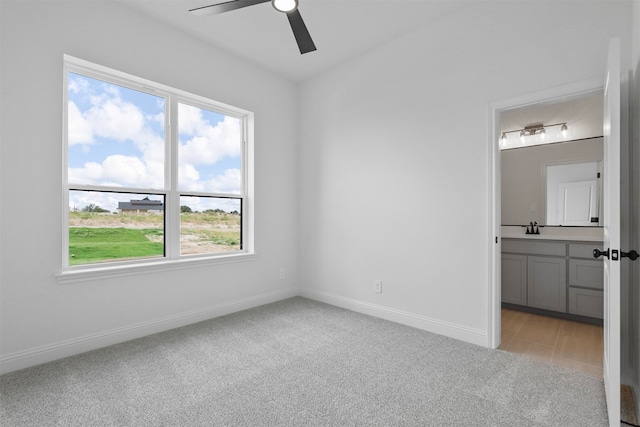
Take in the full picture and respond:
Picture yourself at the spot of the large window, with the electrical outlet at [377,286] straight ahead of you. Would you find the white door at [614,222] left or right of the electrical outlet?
right

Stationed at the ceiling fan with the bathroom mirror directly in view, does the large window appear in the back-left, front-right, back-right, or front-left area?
back-left

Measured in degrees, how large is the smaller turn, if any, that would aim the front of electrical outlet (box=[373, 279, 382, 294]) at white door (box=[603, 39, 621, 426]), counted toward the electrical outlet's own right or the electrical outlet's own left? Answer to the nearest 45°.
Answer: approximately 90° to the electrical outlet's own left

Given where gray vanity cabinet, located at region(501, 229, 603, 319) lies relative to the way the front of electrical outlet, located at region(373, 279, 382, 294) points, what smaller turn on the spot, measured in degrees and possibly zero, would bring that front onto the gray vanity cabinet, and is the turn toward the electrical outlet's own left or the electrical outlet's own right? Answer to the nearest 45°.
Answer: approximately 135° to the electrical outlet's own left

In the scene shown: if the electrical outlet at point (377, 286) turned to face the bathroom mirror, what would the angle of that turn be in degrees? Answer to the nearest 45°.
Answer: approximately 180°

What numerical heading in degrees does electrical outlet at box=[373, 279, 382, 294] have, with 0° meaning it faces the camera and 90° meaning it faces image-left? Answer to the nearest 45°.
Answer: approximately 45°

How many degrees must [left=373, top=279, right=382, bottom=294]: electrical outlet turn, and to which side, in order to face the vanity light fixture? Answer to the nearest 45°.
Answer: approximately 180°
